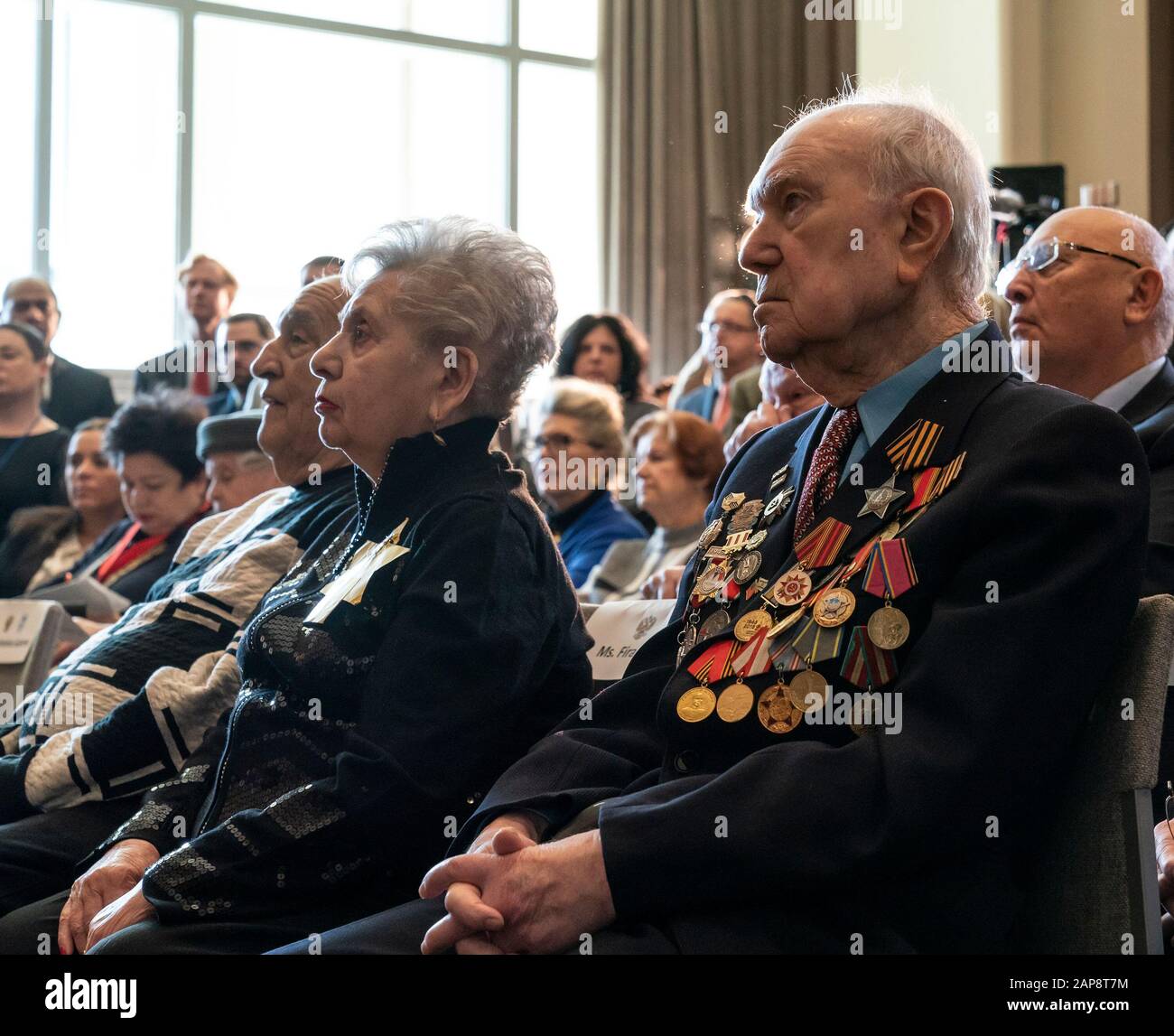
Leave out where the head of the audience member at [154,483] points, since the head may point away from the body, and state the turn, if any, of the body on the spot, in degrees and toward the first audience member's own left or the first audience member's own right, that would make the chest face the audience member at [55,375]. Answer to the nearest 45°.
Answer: approximately 135° to the first audience member's own right

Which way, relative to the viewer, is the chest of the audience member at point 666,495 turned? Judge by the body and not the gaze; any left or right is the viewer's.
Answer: facing the viewer and to the left of the viewer

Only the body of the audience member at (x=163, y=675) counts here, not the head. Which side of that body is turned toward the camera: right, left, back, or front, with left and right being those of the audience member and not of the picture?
left

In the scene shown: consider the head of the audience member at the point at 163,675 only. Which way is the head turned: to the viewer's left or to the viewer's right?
to the viewer's left

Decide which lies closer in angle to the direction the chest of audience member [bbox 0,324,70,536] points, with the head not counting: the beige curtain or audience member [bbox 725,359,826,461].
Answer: the audience member

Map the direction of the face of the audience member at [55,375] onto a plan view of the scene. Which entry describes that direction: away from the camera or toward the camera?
toward the camera

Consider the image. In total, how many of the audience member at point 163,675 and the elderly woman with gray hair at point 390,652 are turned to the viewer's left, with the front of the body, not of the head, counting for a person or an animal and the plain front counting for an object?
2

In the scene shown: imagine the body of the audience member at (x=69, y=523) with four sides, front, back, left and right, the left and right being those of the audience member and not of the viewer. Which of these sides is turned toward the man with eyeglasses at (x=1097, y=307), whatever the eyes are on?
left

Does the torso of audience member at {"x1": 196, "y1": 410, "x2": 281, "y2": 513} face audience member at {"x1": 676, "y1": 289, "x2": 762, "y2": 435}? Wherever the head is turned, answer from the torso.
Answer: no

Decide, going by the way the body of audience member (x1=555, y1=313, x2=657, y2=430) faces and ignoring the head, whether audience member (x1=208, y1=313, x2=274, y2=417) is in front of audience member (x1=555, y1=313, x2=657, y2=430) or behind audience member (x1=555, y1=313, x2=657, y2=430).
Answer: in front

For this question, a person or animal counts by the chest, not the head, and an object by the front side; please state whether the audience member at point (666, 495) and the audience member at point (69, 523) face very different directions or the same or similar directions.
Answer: same or similar directions

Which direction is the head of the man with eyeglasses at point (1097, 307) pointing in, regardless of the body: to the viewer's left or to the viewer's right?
to the viewer's left

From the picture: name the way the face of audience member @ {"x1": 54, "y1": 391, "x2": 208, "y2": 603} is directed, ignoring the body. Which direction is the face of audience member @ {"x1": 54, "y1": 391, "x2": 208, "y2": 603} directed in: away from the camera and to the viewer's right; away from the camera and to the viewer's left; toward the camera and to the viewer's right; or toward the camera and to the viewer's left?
toward the camera and to the viewer's left

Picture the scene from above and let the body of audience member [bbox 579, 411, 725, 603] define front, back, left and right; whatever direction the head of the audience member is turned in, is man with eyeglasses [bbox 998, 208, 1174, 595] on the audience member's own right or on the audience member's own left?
on the audience member's own left

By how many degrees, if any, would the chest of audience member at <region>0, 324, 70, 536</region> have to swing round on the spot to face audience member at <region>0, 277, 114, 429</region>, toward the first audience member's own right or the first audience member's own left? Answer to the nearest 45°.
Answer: approximately 135° to the first audience member's own right
